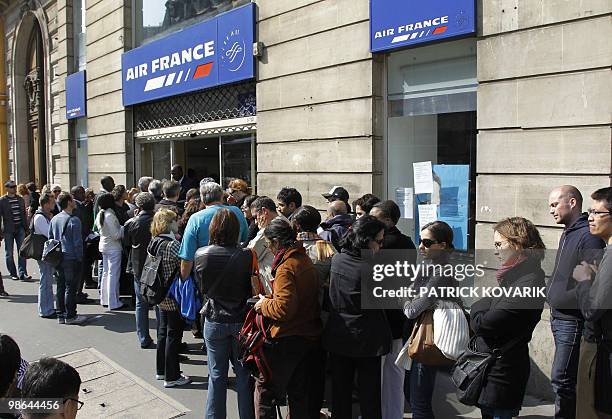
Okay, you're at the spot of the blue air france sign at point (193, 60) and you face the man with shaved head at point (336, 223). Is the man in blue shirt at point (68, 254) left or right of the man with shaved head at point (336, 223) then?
right

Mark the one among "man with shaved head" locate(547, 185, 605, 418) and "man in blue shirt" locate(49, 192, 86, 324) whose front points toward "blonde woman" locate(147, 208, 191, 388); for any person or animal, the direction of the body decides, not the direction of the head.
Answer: the man with shaved head

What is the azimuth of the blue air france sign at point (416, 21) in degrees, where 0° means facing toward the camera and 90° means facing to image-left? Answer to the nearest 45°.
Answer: approximately 45°

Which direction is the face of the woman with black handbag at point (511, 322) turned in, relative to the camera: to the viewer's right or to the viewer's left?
to the viewer's left

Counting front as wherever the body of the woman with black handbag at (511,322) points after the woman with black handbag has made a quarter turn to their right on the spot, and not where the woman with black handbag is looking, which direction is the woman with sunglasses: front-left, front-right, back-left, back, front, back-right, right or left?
front-left

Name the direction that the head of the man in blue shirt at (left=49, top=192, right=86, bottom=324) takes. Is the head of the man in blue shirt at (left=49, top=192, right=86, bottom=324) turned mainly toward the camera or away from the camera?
away from the camera

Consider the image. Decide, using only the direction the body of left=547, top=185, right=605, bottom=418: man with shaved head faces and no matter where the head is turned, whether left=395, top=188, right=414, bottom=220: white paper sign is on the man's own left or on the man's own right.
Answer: on the man's own right

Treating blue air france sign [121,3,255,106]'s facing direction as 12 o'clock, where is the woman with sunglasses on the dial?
The woman with sunglasses is roughly at 10 o'clock from the blue air france sign.

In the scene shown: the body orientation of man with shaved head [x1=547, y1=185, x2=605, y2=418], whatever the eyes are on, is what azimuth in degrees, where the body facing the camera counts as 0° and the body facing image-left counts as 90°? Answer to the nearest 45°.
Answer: approximately 90°

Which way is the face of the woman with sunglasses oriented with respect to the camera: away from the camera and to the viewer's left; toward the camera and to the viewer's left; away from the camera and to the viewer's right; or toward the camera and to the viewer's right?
toward the camera and to the viewer's left

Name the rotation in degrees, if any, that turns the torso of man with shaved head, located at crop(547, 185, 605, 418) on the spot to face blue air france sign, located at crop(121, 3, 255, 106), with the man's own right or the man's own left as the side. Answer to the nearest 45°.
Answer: approximately 45° to the man's own right

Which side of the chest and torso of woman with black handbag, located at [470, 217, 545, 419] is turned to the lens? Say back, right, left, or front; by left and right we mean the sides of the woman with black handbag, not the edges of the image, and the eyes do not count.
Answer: left
